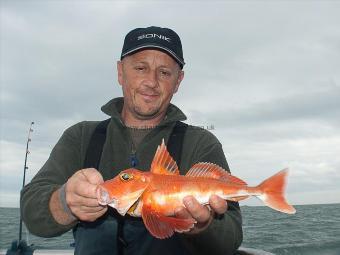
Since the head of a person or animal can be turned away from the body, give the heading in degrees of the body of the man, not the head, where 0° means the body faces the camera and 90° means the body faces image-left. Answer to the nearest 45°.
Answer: approximately 0°
